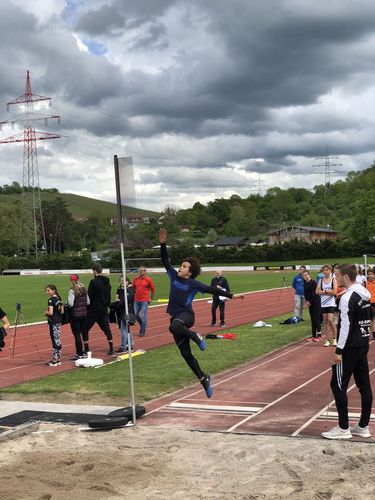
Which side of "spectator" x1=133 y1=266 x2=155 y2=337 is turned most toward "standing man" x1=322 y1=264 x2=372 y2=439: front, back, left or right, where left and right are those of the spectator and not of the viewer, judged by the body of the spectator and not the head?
front

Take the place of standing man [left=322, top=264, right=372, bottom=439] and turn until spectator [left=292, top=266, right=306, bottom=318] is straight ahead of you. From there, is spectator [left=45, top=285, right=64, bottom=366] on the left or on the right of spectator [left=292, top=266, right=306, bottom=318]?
left

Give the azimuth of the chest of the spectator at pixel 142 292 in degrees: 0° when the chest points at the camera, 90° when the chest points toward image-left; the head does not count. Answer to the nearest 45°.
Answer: approximately 0°

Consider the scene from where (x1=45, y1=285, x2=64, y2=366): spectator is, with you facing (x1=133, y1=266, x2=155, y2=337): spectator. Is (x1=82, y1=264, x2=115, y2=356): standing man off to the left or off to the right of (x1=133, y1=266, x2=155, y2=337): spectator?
right

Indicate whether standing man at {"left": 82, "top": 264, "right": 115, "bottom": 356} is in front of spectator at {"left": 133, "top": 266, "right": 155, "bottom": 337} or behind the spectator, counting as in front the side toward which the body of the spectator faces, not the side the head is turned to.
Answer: in front

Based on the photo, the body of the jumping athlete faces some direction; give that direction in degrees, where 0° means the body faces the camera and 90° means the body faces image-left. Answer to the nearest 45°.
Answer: approximately 45°

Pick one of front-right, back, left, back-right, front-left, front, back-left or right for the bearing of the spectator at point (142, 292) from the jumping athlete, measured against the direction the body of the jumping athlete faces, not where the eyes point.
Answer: back-right

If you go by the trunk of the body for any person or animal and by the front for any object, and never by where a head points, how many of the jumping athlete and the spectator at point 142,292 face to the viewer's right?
0

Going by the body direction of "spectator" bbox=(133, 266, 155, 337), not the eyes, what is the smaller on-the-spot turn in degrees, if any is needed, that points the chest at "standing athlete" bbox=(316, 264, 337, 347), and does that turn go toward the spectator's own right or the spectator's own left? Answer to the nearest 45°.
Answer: approximately 45° to the spectator's own left

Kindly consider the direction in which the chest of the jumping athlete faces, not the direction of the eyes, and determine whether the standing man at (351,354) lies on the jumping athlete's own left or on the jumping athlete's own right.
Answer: on the jumping athlete's own left

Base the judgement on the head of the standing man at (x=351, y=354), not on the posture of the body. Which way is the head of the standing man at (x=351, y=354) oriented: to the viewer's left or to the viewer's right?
to the viewer's left
